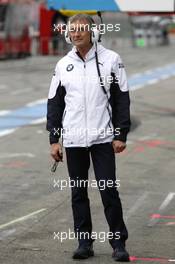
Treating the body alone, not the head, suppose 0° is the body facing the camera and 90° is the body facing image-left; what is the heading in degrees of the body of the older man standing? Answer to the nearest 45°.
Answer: approximately 0°

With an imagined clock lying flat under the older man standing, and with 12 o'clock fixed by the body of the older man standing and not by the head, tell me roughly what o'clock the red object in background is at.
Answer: The red object in background is roughly at 6 o'clock from the older man standing.
